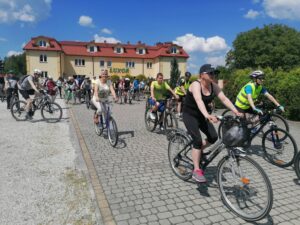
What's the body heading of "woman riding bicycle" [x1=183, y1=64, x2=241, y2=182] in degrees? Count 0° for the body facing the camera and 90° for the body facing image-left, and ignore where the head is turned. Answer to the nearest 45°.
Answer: approximately 315°

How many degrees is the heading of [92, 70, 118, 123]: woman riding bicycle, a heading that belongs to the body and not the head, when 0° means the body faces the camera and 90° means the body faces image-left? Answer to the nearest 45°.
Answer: approximately 315°

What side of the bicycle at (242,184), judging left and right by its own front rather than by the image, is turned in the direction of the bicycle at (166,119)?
back

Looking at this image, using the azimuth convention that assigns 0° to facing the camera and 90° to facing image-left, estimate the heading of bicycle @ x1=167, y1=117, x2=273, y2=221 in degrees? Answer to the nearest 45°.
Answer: approximately 315°

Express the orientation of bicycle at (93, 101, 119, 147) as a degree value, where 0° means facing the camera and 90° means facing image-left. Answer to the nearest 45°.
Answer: approximately 315°

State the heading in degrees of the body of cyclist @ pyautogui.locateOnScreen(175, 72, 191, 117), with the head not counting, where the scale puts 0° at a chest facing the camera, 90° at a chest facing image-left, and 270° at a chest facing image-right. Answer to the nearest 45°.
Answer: approximately 315°

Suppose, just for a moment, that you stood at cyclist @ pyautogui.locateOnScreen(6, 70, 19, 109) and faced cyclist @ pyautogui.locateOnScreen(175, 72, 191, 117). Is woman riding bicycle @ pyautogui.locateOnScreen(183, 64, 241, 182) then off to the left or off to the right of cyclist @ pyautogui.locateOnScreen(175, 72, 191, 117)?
right

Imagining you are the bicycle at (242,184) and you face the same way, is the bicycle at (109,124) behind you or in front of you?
behind

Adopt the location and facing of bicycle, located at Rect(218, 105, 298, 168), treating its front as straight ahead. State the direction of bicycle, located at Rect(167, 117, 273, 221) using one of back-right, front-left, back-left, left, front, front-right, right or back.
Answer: front-right

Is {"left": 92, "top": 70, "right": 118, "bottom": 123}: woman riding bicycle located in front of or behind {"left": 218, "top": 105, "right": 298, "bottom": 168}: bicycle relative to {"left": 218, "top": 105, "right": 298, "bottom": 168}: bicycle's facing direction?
behind
